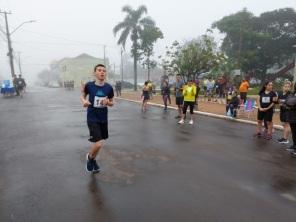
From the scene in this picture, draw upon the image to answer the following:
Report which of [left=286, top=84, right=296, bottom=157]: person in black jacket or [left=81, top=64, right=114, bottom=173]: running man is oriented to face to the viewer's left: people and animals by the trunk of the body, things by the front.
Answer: the person in black jacket

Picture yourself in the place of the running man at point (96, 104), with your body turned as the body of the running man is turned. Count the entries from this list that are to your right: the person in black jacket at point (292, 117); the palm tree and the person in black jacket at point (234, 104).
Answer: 0

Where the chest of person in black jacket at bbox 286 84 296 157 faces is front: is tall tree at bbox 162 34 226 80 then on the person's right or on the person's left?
on the person's right

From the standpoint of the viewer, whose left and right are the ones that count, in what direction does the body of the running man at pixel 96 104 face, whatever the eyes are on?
facing the viewer and to the right of the viewer

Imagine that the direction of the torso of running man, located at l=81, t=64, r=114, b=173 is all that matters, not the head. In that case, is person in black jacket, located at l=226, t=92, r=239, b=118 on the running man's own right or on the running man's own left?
on the running man's own left

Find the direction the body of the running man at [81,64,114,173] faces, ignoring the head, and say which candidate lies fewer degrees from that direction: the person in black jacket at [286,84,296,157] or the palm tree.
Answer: the person in black jacket

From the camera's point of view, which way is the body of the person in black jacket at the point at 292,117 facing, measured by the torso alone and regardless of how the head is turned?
to the viewer's left

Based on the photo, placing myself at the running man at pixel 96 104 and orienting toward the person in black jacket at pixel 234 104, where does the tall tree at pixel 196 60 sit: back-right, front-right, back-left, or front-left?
front-left

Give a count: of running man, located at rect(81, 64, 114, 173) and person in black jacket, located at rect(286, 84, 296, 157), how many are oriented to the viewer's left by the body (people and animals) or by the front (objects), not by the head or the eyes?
1
